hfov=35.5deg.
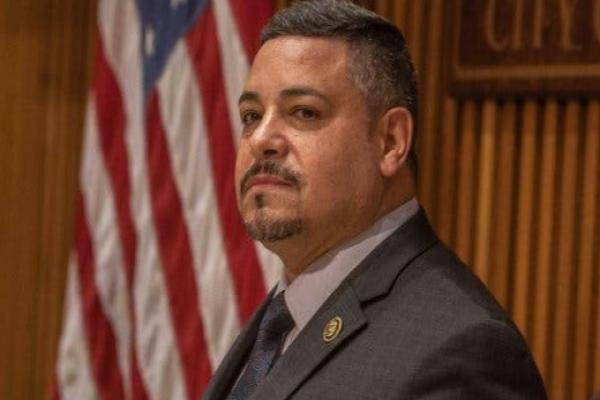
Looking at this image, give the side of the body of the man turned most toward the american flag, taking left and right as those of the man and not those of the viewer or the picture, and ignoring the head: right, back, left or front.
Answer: right

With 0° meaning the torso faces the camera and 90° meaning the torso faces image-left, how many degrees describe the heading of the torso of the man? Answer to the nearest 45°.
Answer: approximately 45°
